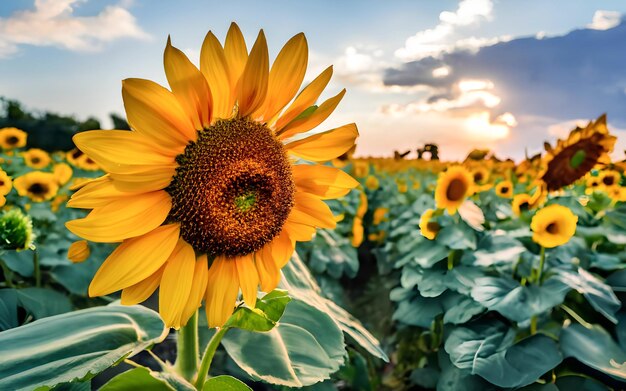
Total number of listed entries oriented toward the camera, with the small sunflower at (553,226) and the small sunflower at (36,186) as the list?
2

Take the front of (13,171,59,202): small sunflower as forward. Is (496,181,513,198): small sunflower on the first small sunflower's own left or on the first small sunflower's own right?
on the first small sunflower's own left

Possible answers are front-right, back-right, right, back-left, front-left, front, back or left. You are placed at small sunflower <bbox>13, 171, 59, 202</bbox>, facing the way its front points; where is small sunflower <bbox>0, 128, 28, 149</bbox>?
back

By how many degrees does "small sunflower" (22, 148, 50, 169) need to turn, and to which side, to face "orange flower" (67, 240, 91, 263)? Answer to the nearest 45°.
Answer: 0° — it already faces it

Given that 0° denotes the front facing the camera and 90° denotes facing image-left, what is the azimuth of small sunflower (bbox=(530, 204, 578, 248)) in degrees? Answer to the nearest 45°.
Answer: approximately 0°

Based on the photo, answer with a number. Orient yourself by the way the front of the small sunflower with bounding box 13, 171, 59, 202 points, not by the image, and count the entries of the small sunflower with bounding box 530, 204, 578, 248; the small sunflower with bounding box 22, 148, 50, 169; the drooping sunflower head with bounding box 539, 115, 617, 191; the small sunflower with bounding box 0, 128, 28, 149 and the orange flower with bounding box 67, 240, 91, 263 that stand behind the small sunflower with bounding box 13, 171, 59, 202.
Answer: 2

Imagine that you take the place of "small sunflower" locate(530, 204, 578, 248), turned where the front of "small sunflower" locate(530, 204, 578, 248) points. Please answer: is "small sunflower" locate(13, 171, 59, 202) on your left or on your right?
on your right

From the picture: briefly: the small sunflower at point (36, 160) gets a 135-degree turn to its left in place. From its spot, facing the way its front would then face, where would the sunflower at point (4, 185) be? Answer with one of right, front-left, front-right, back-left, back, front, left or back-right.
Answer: back-right

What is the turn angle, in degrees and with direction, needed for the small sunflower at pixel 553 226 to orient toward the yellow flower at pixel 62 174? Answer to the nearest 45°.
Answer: approximately 90° to its right

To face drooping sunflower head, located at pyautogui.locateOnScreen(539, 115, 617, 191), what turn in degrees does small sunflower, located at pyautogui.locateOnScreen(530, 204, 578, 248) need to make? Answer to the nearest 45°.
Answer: approximately 180°
